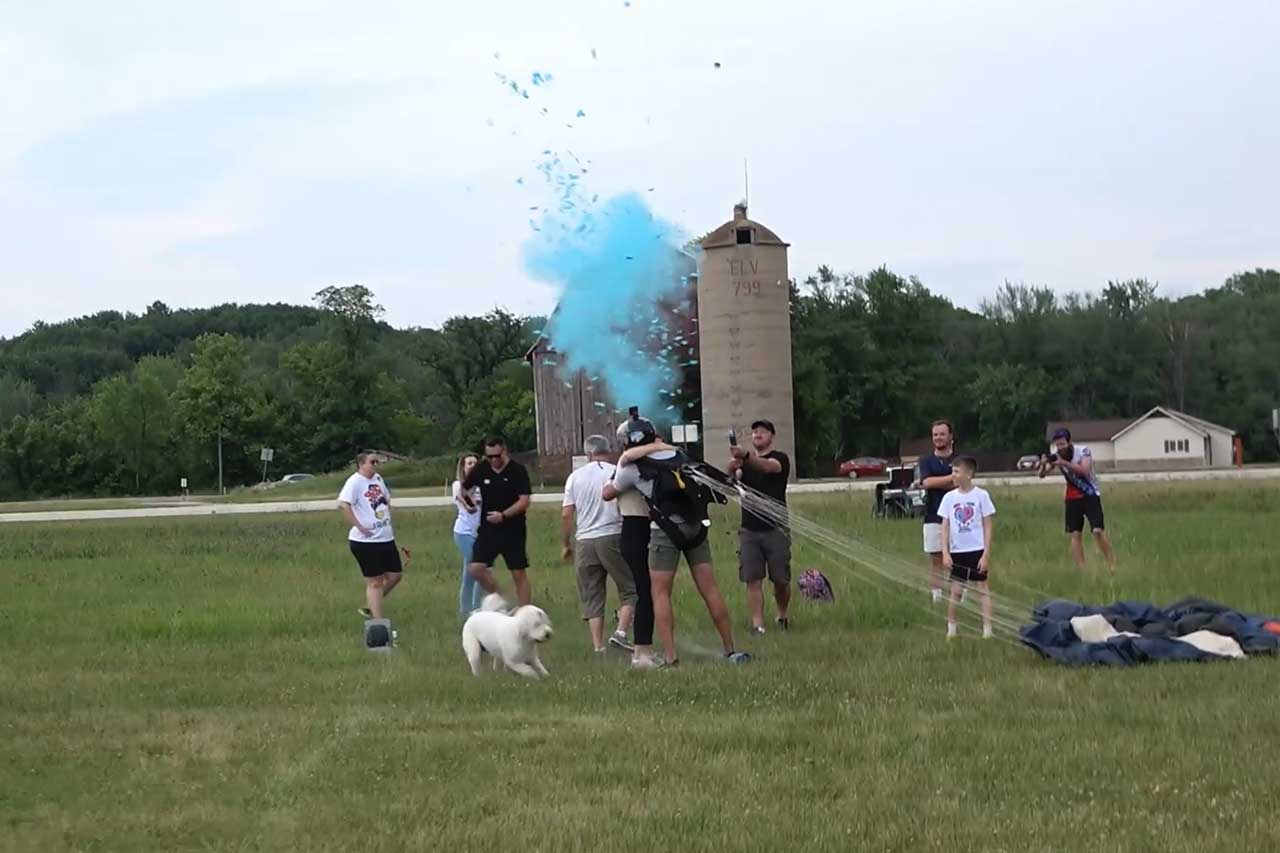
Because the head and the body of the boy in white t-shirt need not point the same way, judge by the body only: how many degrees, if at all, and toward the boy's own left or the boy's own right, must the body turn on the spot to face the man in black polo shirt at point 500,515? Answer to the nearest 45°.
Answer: approximately 90° to the boy's own right

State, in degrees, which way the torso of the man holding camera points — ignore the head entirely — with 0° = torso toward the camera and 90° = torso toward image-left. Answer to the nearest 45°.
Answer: approximately 45°

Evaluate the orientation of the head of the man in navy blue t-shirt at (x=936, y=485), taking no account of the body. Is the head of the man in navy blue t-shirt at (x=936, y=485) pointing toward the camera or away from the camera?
toward the camera

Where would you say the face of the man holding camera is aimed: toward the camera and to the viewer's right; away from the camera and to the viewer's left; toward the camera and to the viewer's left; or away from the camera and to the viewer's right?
toward the camera and to the viewer's left

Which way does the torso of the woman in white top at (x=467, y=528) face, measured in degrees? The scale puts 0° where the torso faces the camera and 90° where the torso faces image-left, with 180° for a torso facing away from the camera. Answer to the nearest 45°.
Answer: approximately 315°

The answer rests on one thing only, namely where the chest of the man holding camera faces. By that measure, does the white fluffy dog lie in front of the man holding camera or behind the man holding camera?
in front

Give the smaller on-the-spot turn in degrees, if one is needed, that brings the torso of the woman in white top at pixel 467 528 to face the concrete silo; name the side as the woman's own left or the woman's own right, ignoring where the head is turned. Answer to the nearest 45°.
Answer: approximately 135° to the woman's own left

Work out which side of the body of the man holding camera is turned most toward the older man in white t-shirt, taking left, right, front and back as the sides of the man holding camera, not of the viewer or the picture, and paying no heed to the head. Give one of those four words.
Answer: front

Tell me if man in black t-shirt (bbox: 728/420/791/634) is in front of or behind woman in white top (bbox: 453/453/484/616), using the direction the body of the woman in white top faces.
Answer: in front

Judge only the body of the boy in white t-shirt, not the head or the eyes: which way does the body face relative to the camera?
toward the camera

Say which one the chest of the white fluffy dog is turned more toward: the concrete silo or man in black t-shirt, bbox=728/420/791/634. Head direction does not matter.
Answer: the man in black t-shirt

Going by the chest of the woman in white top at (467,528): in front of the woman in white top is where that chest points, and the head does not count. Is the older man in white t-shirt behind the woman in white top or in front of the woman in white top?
in front

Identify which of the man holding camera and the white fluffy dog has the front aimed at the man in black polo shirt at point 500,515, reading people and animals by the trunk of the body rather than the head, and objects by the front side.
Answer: the man holding camera

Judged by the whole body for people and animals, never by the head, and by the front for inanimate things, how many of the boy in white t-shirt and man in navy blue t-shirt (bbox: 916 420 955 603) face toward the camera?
2
